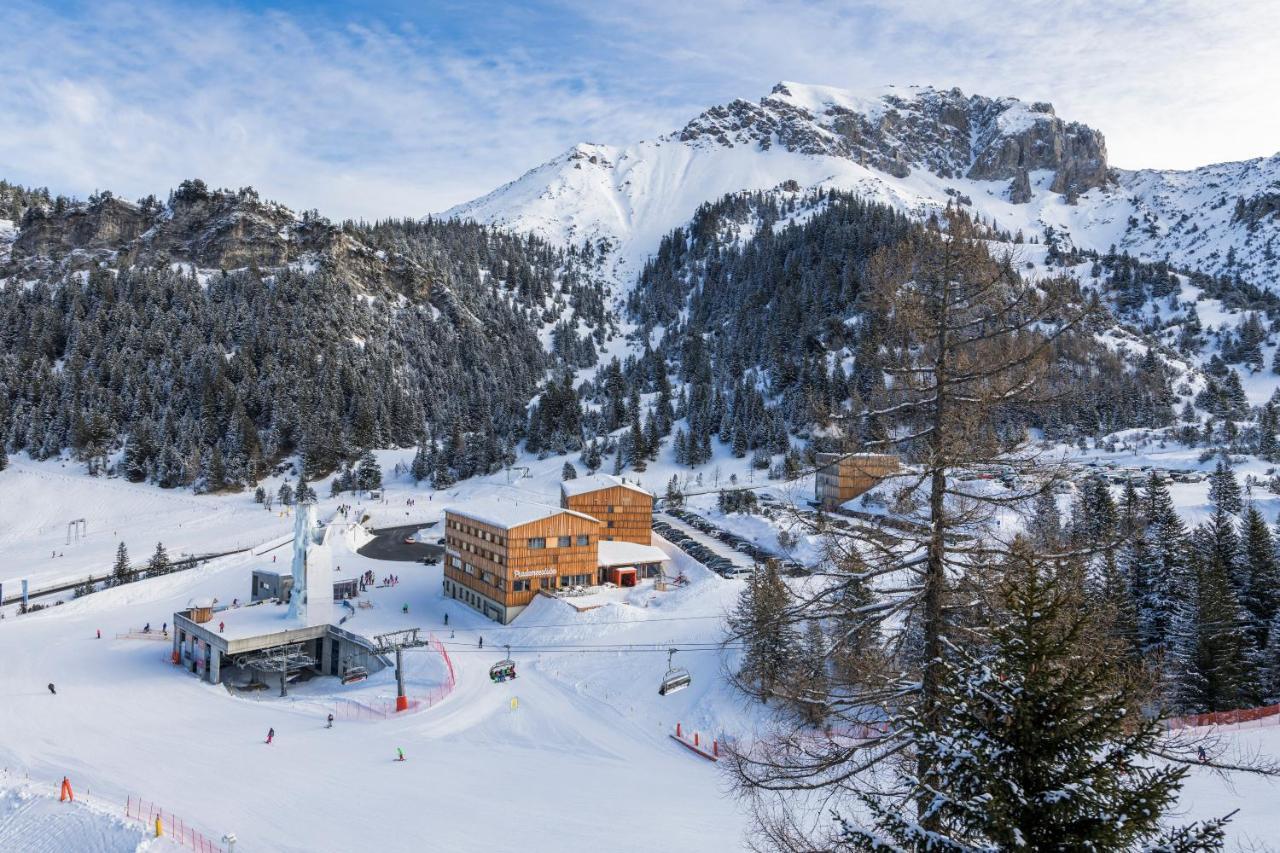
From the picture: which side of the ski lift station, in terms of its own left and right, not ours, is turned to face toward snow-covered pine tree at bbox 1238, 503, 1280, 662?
front

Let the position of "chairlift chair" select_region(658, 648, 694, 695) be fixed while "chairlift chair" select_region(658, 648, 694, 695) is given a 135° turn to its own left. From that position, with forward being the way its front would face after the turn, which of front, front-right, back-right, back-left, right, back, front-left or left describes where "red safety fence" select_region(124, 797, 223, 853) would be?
back-left

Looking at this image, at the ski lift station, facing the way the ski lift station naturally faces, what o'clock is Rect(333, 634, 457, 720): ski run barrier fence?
The ski run barrier fence is roughly at 1 o'clock from the ski lift station.

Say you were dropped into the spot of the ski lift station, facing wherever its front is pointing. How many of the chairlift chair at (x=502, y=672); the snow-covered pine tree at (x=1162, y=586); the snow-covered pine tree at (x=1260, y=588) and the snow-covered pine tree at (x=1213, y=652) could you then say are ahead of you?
4

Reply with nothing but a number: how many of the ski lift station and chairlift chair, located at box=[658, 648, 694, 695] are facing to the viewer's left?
0

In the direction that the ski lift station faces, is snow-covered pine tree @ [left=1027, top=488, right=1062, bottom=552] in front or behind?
in front

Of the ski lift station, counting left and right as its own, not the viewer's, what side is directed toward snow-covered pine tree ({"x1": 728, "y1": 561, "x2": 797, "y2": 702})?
front

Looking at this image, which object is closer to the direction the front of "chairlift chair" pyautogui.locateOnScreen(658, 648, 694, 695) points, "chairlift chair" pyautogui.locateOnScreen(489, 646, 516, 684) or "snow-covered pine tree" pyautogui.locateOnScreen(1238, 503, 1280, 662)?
the chairlift chair
